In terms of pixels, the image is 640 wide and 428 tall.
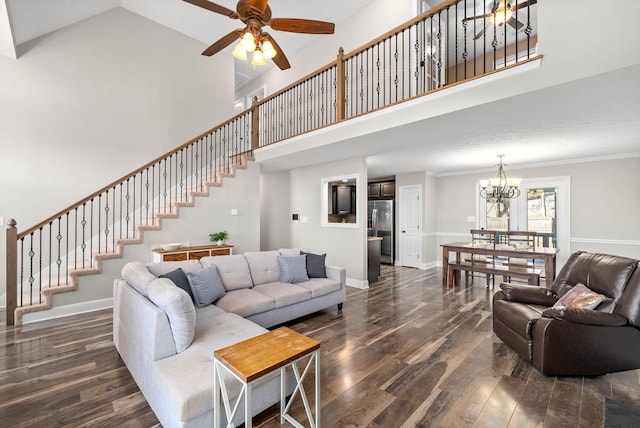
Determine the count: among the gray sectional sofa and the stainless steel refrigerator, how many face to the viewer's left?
0

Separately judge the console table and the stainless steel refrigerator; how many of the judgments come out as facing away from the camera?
0

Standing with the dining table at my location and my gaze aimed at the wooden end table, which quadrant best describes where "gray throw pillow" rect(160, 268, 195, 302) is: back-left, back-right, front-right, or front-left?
front-right

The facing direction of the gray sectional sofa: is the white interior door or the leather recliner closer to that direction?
the leather recliner

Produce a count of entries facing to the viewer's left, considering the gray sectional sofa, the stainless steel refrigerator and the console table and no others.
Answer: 0

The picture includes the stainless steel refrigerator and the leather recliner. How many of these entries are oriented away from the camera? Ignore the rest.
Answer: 0

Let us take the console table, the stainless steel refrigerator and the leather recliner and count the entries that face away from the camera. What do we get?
0

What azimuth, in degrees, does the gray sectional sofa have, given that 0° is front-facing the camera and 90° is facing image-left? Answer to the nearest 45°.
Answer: approximately 315°

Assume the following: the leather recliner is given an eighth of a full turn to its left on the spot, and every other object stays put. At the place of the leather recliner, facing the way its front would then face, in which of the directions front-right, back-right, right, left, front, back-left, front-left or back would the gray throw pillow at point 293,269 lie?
right

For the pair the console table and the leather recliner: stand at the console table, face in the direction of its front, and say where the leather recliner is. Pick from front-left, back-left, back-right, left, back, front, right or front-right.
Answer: front

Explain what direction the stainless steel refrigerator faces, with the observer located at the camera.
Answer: facing the viewer

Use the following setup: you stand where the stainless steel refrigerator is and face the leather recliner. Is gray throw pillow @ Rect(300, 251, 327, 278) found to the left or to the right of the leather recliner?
right

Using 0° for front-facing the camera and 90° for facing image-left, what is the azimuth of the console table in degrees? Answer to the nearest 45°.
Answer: approximately 315°

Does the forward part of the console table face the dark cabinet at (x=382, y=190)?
no

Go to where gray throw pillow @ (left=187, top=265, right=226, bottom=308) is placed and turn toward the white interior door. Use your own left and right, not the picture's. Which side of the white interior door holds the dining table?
right

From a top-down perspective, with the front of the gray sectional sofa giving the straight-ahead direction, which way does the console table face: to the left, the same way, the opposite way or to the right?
the same way

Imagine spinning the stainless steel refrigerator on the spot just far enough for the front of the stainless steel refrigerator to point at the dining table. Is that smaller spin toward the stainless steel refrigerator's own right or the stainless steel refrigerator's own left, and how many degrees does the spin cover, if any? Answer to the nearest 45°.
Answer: approximately 45° to the stainless steel refrigerator's own left
